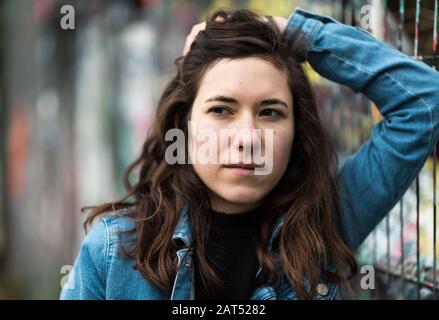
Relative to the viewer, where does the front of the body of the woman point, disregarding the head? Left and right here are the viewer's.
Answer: facing the viewer
